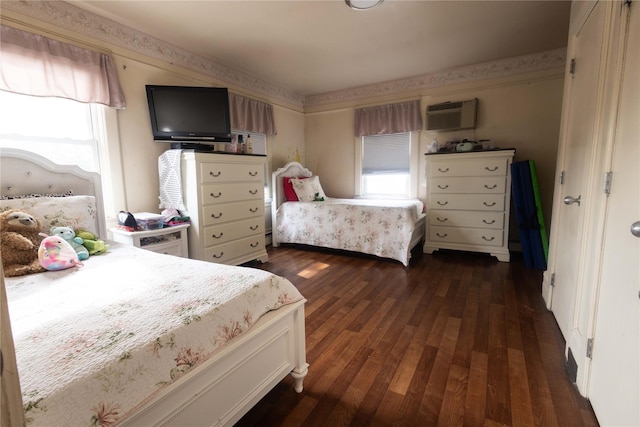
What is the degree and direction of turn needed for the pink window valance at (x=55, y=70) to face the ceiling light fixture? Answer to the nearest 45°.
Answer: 0° — it already faces it

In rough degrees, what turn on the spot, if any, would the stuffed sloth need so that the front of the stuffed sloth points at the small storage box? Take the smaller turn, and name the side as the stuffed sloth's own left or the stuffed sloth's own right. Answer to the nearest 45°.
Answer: approximately 90° to the stuffed sloth's own left

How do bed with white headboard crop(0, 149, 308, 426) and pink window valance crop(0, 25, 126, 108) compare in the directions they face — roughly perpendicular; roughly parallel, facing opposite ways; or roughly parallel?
roughly parallel

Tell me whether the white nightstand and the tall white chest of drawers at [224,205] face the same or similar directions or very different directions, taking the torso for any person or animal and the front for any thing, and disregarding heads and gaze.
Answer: same or similar directions

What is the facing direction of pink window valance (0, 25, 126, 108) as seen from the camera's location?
facing the viewer and to the right of the viewer

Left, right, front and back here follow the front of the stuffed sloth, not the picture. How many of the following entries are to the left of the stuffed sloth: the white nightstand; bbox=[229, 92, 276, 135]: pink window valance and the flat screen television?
3

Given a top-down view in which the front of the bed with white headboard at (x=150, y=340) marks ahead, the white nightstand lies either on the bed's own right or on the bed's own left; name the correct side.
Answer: on the bed's own left

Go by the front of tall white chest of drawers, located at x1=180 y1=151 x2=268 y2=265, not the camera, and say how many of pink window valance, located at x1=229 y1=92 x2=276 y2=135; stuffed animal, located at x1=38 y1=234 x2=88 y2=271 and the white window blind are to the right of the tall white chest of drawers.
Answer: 1

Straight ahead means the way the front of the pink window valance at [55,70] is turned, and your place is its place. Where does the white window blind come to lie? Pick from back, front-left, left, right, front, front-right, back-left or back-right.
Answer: front-left

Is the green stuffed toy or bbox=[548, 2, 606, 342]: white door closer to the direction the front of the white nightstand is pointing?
the white door

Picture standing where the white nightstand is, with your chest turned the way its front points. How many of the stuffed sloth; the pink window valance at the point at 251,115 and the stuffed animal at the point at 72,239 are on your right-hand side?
2

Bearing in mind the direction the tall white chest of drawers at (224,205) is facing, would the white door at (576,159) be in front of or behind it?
in front

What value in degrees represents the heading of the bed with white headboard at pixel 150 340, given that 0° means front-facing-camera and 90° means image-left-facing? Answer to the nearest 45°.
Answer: approximately 315°
